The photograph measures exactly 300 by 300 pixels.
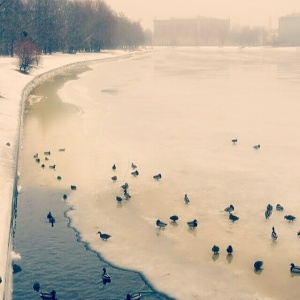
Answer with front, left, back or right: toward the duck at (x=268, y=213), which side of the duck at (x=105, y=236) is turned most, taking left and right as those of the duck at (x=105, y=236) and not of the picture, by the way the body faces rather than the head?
back

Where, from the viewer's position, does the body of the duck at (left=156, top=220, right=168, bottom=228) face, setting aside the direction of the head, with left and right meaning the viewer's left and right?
facing to the left of the viewer

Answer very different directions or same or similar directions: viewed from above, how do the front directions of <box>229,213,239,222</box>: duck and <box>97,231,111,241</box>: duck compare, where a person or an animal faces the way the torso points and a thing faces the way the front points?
same or similar directions

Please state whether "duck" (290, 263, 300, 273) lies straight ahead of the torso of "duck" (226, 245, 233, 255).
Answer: no

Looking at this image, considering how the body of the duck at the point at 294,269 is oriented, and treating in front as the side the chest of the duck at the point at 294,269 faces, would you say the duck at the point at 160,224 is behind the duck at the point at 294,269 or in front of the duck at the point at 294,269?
in front

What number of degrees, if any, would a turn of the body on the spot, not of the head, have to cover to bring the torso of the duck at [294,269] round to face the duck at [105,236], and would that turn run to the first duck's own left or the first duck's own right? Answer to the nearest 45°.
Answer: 0° — it already faces it

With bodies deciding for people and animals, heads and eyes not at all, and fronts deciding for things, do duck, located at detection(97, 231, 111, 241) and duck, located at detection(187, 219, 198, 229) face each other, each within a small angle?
no

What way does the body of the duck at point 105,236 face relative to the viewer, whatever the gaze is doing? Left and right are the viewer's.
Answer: facing to the left of the viewer

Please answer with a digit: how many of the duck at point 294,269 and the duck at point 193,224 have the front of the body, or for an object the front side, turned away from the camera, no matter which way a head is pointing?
0

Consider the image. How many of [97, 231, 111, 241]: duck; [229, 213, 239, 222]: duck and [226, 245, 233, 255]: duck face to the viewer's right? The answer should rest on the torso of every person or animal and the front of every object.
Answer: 0

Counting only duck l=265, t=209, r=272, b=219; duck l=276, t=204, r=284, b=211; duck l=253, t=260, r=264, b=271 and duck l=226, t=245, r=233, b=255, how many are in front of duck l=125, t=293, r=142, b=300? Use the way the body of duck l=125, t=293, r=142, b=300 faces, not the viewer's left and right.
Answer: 0
